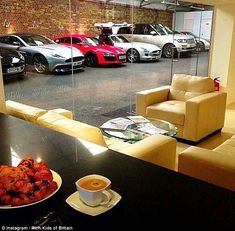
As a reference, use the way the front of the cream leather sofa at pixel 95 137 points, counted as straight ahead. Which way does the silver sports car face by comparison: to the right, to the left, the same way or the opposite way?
to the right

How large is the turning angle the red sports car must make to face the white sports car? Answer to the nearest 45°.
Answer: approximately 90° to its left

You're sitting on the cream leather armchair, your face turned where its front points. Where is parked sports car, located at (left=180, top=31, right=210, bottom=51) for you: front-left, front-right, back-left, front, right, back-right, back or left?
back-right

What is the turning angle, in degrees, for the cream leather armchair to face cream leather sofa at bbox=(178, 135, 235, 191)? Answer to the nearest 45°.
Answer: approximately 45° to its left

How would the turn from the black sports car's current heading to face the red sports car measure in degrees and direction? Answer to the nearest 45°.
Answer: approximately 90° to its left

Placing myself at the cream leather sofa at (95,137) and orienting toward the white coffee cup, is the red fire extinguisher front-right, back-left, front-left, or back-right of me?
back-left

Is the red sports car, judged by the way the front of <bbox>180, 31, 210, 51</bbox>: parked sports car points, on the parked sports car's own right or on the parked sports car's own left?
on the parked sports car's own right
